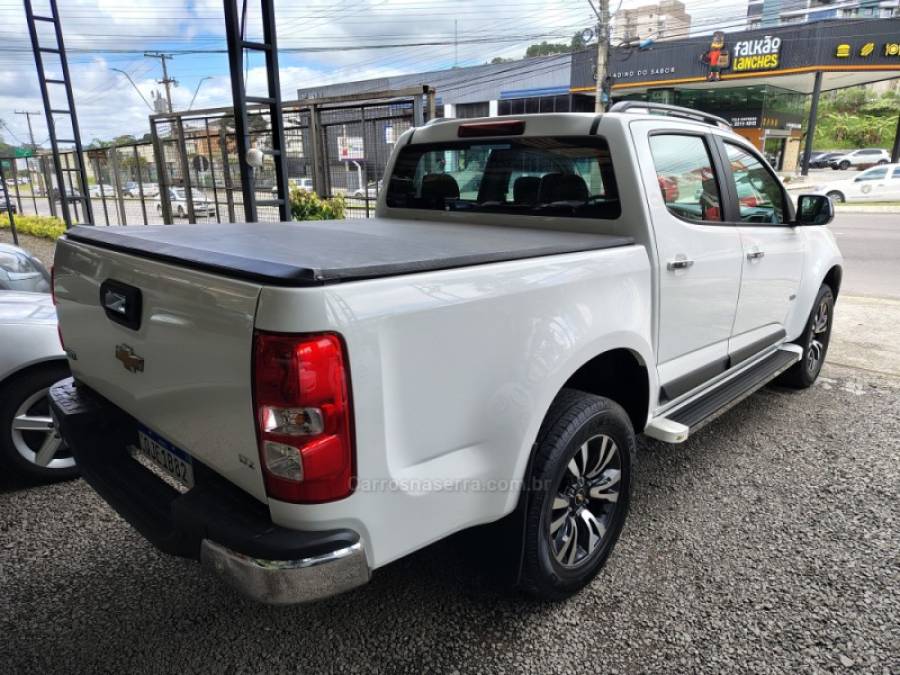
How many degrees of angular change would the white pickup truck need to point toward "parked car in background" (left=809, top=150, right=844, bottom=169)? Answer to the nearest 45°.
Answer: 0° — it already faces it

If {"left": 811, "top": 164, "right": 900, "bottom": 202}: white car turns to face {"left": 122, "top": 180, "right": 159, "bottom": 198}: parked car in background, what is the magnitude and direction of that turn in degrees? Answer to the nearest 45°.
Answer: approximately 45° to its left

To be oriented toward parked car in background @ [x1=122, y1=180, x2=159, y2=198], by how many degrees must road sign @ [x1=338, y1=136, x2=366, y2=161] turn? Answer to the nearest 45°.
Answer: approximately 135° to its right

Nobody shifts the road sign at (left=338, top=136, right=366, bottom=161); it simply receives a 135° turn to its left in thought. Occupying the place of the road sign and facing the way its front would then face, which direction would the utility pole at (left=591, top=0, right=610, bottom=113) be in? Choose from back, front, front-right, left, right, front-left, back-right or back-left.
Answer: front

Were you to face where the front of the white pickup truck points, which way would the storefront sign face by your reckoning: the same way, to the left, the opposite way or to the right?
the opposite way

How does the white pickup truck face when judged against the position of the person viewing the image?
facing away from the viewer and to the right of the viewer

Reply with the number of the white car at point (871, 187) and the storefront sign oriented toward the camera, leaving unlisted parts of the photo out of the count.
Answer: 1

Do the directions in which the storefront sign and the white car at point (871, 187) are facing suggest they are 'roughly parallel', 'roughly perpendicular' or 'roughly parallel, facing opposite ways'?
roughly perpendicular

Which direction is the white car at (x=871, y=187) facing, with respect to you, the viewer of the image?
facing to the left of the viewer

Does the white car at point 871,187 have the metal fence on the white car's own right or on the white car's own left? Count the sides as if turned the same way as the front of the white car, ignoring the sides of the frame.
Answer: on the white car's own left

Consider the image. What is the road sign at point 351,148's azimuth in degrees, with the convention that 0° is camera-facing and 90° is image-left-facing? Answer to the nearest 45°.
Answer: approximately 0°
